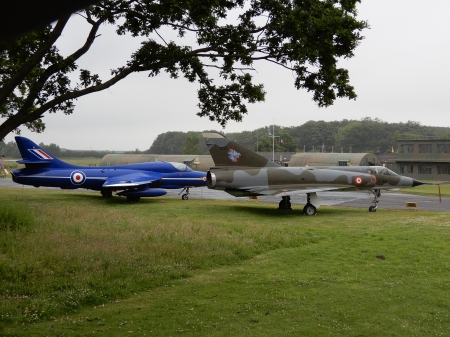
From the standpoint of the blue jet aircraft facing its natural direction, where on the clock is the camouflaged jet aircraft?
The camouflaged jet aircraft is roughly at 1 o'clock from the blue jet aircraft.

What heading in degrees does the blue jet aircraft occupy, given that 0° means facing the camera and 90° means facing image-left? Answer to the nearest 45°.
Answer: approximately 270°
